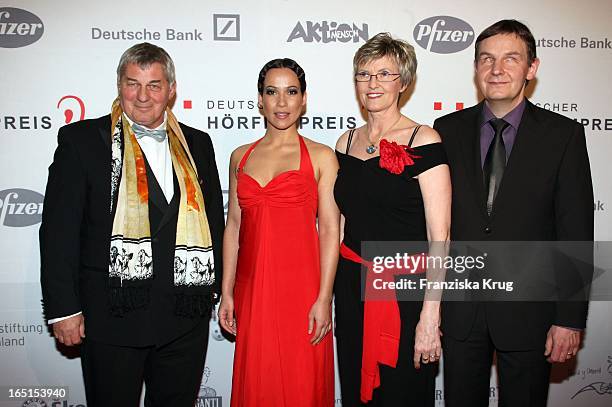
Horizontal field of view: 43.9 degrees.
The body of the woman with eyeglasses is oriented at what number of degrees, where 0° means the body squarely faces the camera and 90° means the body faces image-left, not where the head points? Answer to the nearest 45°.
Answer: approximately 45°

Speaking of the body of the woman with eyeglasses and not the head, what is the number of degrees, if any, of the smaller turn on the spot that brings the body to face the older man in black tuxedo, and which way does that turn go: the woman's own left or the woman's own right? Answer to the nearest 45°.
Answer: approximately 45° to the woman's own right

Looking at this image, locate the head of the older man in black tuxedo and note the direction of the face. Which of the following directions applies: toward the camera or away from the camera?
toward the camera
